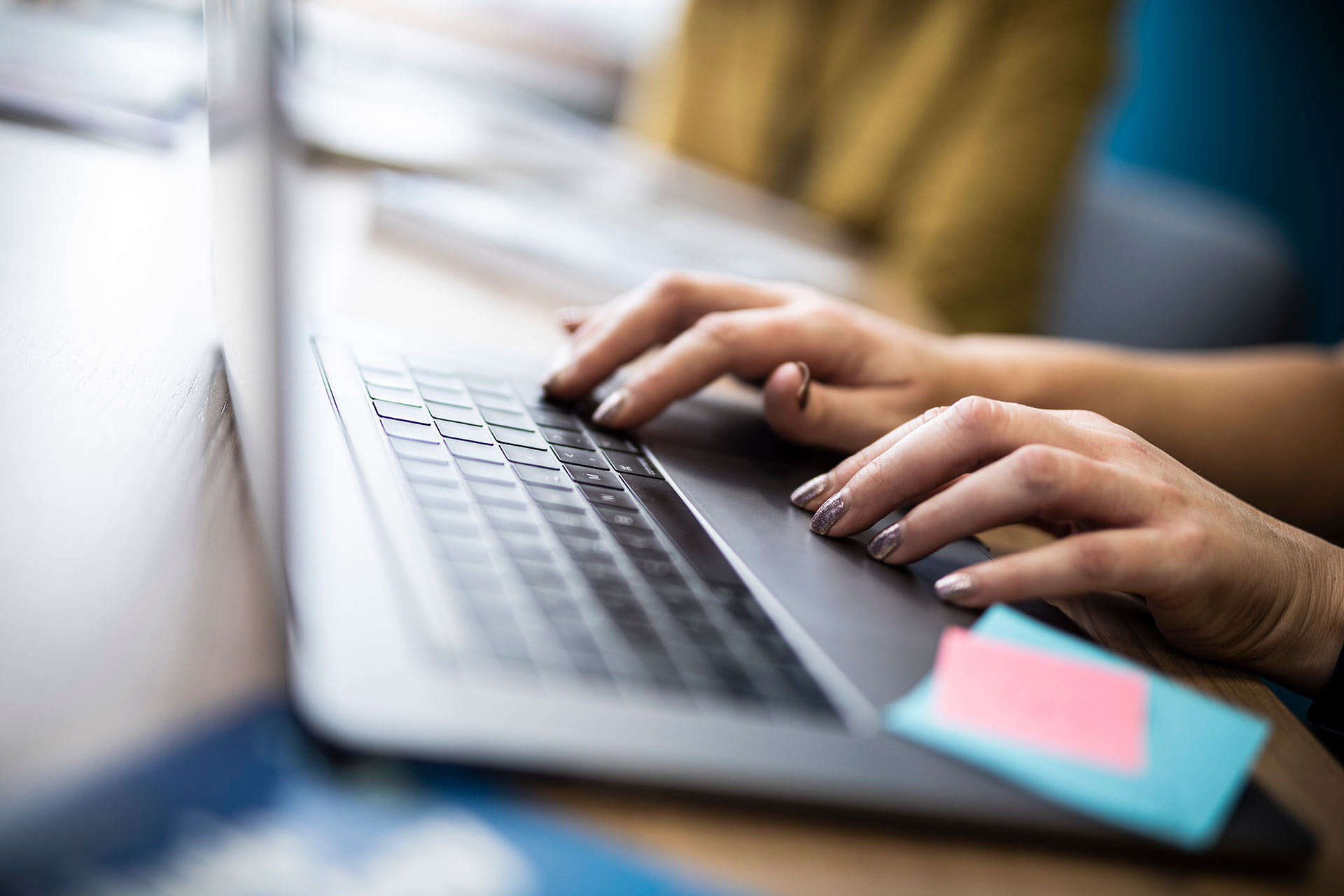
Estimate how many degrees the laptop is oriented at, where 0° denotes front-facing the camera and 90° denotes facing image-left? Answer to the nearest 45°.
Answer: approximately 270°
